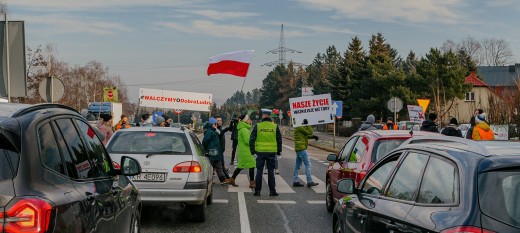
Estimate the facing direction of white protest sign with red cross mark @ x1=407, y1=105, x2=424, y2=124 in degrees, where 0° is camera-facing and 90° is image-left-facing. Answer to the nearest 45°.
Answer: approximately 0°

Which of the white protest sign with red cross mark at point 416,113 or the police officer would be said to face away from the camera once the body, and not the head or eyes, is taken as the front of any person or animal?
the police officer

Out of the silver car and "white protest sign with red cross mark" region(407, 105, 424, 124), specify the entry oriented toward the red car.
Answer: the white protest sign with red cross mark

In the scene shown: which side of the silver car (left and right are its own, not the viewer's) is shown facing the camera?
back

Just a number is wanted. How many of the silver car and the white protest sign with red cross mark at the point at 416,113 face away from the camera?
1

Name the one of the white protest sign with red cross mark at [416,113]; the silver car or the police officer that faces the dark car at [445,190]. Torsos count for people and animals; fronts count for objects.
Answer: the white protest sign with red cross mark

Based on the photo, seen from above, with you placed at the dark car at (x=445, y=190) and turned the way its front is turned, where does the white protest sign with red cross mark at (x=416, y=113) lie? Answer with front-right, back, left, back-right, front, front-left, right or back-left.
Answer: front-right

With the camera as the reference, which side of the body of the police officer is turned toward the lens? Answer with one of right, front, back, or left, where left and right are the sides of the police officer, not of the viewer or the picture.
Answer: back

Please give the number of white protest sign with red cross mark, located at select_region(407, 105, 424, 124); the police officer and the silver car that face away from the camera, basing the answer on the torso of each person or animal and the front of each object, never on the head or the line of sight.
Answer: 2

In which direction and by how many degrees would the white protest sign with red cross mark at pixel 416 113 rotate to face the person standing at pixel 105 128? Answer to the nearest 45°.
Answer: approximately 45° to its right

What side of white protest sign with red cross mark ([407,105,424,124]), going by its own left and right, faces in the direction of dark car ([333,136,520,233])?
front
